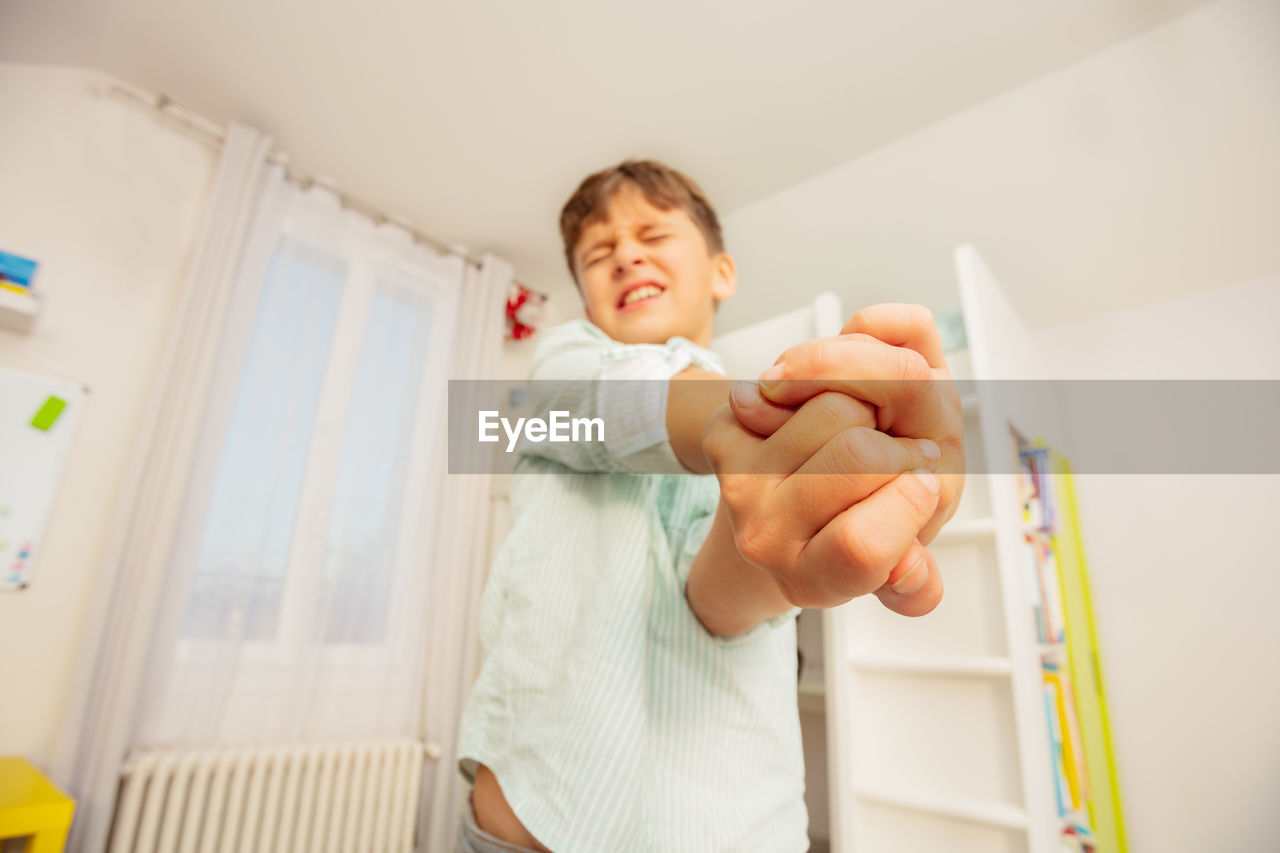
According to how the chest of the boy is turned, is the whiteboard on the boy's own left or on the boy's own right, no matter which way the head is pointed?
on the boy's own right

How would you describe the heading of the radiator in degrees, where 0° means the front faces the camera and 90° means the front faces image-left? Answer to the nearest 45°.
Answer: approximately 315°

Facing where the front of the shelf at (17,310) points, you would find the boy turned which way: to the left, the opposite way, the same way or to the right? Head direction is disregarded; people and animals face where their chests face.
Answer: to the right

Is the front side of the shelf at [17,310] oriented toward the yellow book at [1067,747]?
yes

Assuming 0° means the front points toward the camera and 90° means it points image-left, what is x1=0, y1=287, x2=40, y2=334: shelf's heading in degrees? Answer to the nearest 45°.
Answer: approximately 315°

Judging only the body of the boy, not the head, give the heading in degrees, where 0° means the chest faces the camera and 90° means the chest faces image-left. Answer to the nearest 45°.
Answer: approximately 0°

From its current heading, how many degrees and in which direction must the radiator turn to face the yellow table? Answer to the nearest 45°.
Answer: approximately 90° to its right

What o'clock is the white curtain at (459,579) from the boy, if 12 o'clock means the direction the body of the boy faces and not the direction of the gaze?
The white curtain is roughly at 5 o'clock from the boy.
